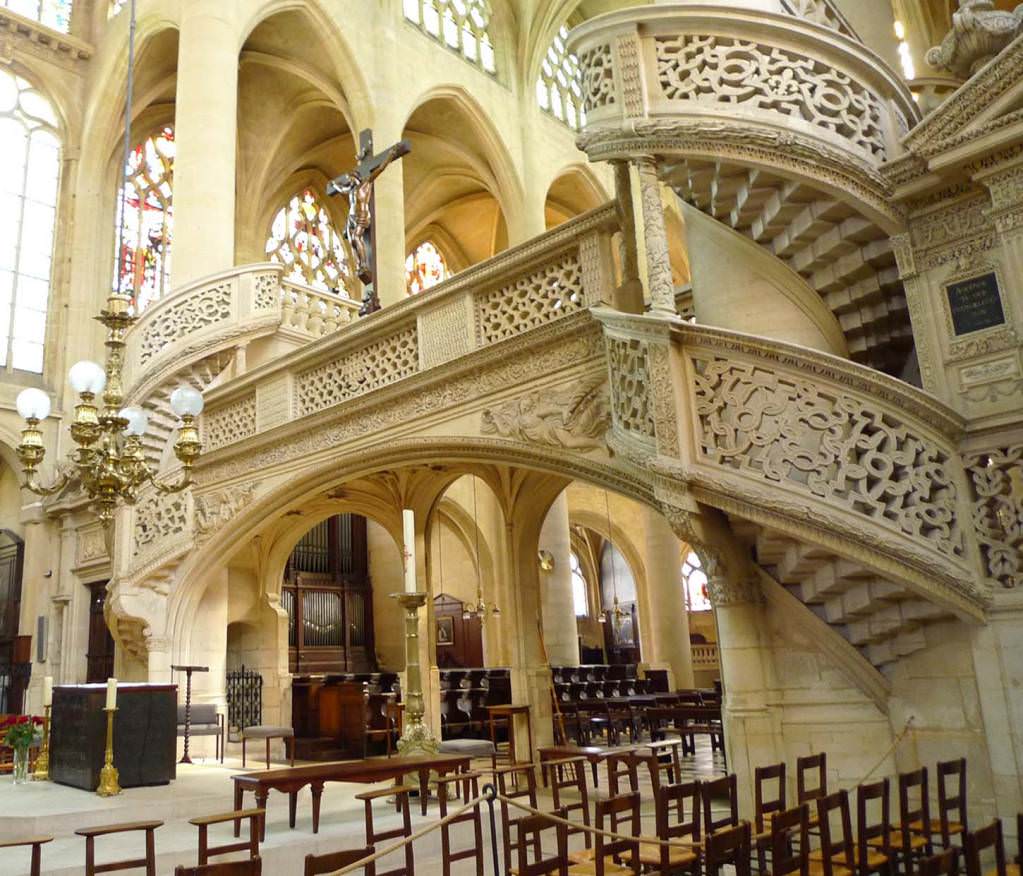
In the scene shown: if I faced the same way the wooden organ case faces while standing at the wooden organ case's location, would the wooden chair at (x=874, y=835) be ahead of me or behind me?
ahead

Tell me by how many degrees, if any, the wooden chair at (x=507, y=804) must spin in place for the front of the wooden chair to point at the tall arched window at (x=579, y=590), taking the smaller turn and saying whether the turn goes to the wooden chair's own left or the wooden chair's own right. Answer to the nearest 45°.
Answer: approximately 45° to the wooden chair's own right

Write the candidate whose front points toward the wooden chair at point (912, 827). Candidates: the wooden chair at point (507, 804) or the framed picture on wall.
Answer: the framed picture on wall

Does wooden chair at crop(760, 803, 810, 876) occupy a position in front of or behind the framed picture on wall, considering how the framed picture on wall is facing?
in front

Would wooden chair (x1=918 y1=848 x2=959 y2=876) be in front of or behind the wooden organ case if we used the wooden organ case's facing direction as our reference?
in front

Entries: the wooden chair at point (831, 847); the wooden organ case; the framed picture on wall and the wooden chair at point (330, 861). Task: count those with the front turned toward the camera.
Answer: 2

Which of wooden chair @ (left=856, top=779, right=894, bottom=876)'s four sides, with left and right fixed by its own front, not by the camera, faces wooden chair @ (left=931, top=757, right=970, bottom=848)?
right

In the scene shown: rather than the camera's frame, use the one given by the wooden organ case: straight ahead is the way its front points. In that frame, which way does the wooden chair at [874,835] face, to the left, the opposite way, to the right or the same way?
the opposite way
